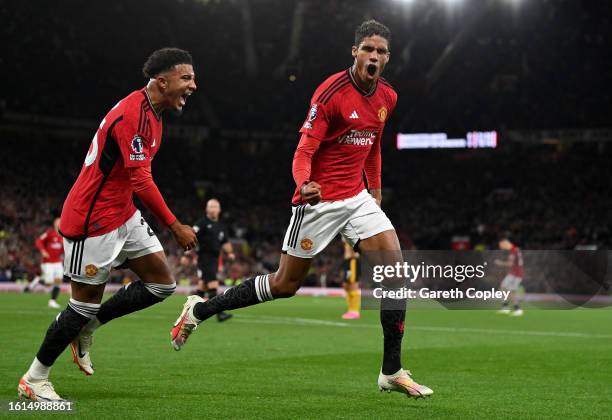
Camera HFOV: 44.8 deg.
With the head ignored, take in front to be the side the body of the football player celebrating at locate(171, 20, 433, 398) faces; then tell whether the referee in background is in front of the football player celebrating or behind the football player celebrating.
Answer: behind

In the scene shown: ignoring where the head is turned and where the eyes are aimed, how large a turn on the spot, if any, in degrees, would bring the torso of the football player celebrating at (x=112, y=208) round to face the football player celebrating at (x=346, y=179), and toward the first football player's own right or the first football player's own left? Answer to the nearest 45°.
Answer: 0° — they already face them

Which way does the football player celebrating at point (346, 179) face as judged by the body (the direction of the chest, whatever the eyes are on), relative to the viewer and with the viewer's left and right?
facing the viewer and to the right of the viewer

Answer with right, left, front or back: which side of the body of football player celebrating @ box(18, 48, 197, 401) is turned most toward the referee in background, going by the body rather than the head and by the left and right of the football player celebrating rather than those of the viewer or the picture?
left

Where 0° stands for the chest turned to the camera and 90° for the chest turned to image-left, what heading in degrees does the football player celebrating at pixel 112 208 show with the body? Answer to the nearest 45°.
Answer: approximately 270°

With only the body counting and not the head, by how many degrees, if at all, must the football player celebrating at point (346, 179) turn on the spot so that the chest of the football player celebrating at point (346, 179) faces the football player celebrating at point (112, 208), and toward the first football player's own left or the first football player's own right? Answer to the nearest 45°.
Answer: approximately 135° to the first football player's own right

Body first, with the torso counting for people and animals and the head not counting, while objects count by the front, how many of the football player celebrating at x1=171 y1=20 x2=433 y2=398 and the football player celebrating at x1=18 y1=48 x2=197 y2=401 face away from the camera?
0
